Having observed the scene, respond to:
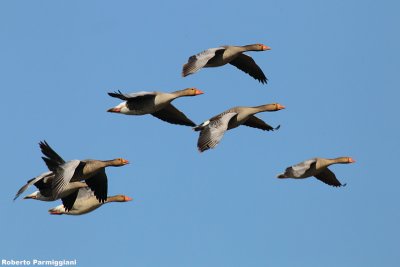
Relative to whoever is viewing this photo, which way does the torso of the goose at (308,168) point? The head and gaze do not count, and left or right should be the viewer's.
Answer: facing to the right of the viewer

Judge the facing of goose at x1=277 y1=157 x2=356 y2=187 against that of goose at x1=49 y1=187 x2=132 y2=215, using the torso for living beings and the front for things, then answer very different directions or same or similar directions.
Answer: same or similar directions

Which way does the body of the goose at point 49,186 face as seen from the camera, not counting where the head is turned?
to the viewer's right

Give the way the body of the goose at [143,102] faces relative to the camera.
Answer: to the viewer's right

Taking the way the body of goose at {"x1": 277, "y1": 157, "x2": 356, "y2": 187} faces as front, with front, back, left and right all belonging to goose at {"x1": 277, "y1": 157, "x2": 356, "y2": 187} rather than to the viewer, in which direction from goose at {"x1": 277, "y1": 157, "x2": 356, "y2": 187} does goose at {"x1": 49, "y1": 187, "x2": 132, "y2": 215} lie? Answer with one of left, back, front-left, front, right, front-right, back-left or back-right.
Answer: back

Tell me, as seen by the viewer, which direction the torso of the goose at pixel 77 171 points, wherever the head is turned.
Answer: to the viewer's right

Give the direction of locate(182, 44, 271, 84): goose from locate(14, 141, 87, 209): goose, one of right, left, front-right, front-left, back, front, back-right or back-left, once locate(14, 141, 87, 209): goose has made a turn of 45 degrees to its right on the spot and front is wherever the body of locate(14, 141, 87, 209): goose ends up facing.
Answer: front-left

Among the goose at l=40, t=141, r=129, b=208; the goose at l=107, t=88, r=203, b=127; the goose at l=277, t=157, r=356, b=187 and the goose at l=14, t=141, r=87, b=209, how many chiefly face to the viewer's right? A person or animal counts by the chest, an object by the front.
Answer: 4

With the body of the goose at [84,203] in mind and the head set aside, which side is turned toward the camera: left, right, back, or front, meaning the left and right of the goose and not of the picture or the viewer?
right

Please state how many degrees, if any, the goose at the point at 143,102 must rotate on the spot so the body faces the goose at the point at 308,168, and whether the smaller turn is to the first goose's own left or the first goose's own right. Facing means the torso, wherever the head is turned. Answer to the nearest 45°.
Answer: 0° — it already faces it
